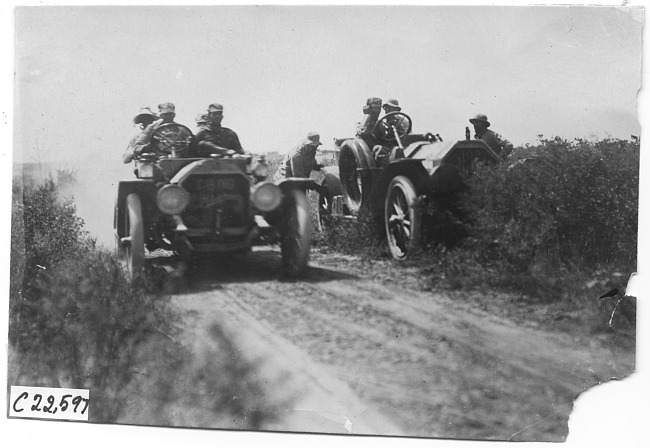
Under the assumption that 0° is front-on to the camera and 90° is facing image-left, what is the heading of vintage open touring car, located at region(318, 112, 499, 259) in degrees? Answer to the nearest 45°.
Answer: approximately 315°

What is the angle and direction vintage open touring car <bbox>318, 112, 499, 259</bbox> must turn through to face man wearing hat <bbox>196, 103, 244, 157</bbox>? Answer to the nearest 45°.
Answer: approximately 135° to its right

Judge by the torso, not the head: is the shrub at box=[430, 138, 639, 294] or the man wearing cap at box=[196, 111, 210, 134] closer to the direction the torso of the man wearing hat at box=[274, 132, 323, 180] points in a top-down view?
the shrub

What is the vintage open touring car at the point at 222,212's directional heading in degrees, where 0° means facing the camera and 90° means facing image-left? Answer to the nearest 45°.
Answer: approximately 0°

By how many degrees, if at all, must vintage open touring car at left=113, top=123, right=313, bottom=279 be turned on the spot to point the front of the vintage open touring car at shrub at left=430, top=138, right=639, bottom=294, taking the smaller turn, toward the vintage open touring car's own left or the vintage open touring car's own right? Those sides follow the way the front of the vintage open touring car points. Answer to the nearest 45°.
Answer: approximately 90° to the vintage open touring car's own left

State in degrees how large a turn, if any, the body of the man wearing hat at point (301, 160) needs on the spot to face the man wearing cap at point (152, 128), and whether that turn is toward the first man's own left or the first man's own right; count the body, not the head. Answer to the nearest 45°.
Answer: approximately 180°
